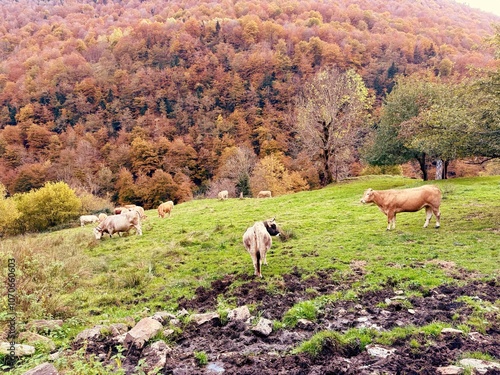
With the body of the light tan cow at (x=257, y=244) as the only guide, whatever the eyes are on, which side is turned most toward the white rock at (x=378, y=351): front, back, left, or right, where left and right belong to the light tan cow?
back

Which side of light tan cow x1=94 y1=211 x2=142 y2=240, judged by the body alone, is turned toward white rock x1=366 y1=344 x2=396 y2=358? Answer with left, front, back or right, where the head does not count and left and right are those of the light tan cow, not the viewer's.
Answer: left

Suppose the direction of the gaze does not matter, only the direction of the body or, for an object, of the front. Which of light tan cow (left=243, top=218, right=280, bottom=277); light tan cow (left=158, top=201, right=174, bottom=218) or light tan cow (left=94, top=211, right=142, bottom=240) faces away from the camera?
light tan cow (left=243, top=218, right=280, bottom=277)

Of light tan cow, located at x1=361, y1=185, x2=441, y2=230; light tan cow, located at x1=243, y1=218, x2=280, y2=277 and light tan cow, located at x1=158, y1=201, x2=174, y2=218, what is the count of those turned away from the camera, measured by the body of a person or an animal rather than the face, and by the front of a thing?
1

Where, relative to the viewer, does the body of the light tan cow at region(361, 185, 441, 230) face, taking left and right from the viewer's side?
facing to the left of the viewer

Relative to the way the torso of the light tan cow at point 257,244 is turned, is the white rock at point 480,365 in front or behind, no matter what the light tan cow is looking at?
behind

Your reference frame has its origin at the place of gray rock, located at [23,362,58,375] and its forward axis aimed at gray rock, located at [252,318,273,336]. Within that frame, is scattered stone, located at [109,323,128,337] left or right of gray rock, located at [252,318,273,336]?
left

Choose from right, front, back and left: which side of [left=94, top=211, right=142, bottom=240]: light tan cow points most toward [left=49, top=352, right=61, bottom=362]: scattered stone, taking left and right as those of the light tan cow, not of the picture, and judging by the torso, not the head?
left

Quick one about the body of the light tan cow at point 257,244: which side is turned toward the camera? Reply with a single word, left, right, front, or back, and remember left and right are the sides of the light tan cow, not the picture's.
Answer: back

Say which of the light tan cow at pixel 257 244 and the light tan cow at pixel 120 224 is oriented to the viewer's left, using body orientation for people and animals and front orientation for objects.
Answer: the light tan cow at pixel 120 224

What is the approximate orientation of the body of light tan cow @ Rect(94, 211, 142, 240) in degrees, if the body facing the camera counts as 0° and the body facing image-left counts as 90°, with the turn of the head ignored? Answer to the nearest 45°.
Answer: approximately 90°

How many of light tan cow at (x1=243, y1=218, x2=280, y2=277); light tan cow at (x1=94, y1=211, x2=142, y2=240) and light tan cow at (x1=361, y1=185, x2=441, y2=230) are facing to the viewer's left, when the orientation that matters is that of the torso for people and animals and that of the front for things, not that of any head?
2
